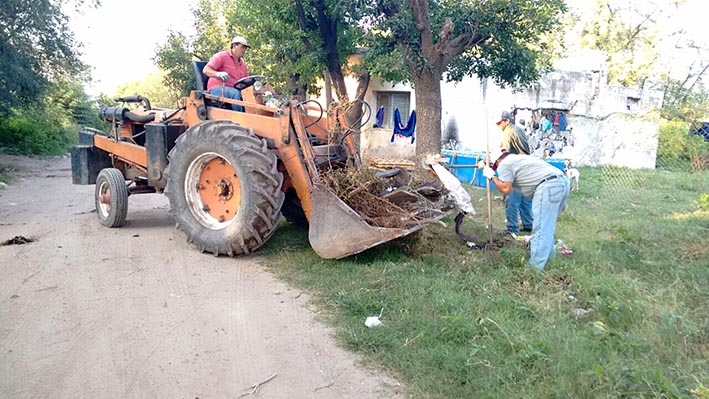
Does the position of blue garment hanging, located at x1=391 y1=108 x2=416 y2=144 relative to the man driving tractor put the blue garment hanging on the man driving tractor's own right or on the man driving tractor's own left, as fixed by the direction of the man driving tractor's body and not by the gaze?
on the man driving tractor's own left

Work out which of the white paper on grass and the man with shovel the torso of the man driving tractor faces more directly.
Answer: the man with shovel

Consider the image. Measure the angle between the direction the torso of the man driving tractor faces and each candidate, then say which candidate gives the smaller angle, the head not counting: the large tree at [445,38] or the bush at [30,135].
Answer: the large tree

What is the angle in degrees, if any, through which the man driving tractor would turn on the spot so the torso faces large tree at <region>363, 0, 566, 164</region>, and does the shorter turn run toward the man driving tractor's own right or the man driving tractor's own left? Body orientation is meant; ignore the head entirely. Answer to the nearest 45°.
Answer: approximately 45° to the man driving tractor's own left

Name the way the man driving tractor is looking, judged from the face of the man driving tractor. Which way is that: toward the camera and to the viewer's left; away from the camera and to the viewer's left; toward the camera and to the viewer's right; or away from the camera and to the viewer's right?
toward the camera and to the viewer's right

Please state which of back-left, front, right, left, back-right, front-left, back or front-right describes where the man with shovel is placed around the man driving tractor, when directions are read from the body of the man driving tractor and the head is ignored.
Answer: front-right

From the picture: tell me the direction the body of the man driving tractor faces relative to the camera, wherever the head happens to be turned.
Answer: to the viewer's right
